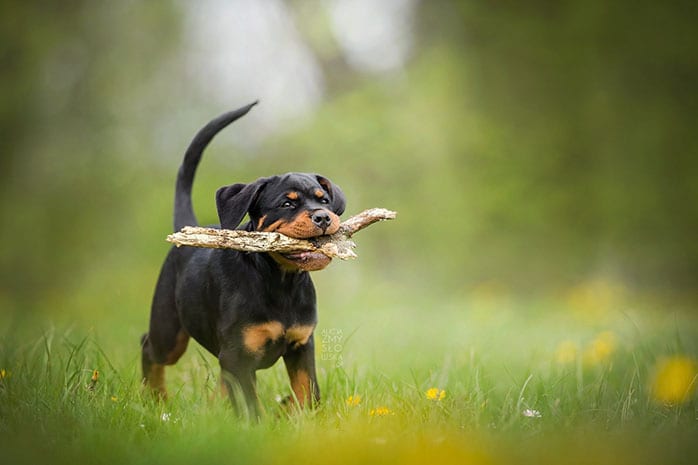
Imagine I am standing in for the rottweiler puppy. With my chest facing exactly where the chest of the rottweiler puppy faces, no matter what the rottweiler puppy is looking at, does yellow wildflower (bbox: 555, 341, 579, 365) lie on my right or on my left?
on my left

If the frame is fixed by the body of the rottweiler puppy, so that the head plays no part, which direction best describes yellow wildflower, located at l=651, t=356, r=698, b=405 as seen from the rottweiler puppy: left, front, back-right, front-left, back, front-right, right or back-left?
front-left

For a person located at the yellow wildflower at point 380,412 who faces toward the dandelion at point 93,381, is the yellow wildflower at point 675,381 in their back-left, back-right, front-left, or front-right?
back-right

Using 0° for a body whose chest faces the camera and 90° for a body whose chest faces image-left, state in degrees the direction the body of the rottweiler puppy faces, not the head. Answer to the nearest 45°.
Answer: approximately 315°

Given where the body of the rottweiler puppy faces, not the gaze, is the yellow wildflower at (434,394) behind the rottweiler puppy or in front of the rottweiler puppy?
in front

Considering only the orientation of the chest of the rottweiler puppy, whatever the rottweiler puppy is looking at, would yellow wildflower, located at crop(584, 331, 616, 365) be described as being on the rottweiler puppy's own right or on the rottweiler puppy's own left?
on the rottweiler puppy's own left

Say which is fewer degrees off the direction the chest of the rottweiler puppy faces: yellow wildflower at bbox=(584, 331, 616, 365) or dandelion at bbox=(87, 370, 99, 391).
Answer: the yellow wildflower

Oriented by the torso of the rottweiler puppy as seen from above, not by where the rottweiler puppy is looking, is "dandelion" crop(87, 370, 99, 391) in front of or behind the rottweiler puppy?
behind
